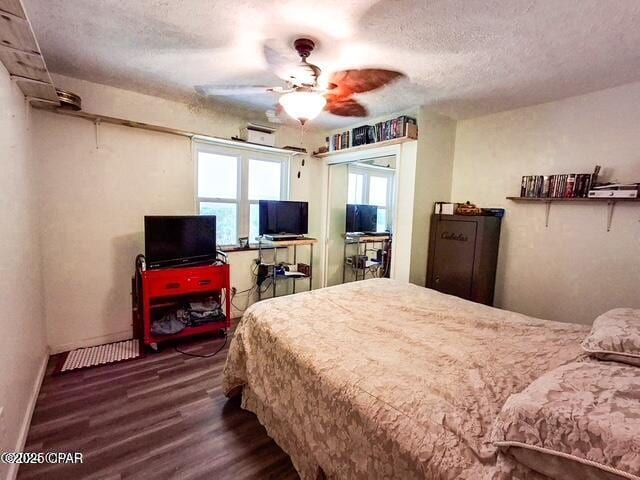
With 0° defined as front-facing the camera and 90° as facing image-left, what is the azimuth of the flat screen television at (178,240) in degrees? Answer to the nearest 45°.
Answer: approximately 315°

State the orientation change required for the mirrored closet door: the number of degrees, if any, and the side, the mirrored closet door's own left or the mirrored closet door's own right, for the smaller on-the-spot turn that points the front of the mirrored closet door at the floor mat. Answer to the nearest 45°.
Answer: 0° — it already faces it

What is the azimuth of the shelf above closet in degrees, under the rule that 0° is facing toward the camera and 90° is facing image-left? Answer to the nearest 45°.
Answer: approximately 45°
